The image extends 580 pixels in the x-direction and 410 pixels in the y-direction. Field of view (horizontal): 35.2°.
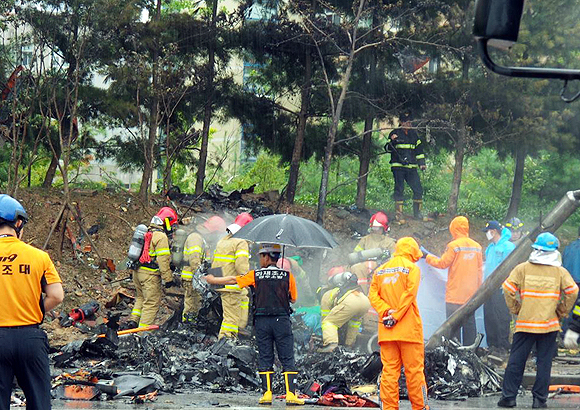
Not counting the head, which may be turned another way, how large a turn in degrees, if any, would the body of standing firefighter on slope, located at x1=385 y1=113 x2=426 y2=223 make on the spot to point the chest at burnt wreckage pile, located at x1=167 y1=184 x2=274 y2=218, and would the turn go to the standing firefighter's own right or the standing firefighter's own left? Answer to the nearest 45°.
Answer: approximately 90° to the standing firefighter's own right

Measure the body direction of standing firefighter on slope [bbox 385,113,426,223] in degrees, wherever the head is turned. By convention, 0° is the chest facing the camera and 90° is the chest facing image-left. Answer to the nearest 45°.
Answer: approximately 0°

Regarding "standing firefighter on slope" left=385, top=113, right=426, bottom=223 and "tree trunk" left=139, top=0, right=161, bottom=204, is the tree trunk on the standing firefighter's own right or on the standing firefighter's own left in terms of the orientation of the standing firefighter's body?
on the standing firefighter's own right

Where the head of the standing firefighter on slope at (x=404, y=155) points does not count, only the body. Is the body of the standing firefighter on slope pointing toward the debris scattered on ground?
yes

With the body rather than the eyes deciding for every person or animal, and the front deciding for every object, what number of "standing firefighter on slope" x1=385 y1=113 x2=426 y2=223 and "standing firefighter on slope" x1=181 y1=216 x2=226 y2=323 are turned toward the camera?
1

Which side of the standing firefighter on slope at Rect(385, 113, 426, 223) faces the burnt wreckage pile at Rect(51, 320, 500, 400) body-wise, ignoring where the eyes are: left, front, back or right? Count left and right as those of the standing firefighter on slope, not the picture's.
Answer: front

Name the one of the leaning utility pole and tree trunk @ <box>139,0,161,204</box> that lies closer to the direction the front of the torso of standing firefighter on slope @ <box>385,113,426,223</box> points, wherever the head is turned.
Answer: the leaning utility pole
